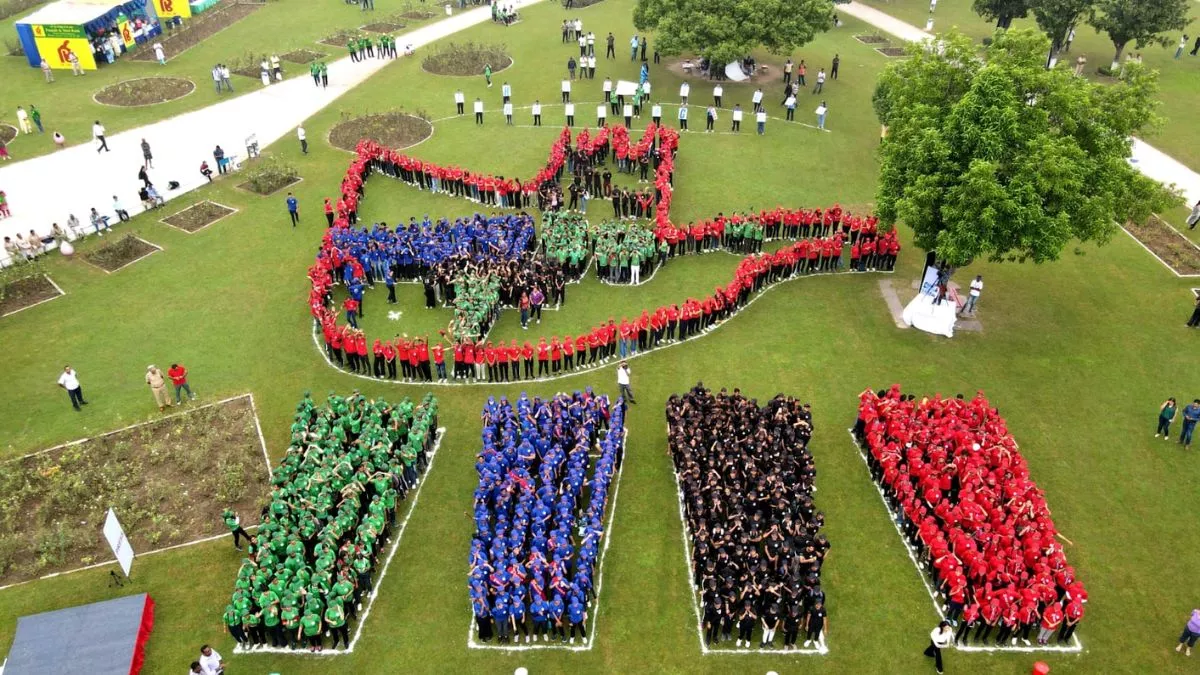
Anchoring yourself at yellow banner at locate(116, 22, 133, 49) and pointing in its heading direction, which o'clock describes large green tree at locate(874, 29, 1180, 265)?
The large green tree is roughly at 11 o'clock from the yellow banner.

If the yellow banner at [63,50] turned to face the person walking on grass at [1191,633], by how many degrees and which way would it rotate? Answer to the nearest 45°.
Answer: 0° — it already faces them

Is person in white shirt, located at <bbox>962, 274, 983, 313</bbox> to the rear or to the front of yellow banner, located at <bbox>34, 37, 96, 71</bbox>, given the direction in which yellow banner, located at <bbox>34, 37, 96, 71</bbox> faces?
to the front

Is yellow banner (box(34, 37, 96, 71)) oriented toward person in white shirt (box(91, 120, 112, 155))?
yes

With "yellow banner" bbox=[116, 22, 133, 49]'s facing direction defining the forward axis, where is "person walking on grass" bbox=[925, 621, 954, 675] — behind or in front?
in front

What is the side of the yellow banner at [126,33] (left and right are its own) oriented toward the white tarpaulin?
front

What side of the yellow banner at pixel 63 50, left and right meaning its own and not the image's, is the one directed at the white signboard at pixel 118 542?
front

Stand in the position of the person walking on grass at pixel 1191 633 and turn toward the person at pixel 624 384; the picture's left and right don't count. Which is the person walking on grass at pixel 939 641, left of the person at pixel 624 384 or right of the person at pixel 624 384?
left

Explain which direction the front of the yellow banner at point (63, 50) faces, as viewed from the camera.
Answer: facing the viewer

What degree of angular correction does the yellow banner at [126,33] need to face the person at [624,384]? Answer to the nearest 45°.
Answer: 0° — it already faces them

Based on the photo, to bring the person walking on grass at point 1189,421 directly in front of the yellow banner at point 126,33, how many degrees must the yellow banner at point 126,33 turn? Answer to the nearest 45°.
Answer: approximately 45° to its left

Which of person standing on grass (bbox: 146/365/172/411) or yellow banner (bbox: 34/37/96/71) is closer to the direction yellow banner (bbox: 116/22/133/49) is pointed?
the person standing on grass
